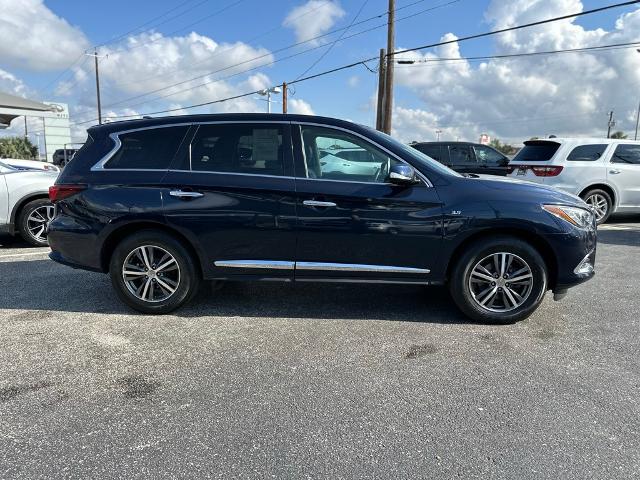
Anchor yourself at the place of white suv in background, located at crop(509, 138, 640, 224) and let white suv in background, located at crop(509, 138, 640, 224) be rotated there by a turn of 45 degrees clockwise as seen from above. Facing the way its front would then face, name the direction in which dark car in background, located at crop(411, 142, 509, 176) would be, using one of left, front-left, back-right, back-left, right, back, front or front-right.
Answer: back-left

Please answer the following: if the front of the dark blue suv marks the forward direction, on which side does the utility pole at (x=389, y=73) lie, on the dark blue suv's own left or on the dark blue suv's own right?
on the dark blue suv's own left

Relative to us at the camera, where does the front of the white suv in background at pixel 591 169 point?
facing away from the viewer and to the right of the viewer

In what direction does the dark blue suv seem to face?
to the viewer's right

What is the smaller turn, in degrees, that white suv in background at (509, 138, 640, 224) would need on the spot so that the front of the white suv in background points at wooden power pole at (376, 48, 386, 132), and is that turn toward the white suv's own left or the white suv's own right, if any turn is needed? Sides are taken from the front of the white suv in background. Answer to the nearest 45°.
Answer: approximately 90° to the white suv's own left

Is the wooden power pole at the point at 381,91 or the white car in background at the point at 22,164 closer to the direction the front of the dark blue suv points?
the wooden power pole

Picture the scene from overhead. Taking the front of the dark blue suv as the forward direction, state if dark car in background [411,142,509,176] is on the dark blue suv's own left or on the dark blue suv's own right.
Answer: on the dark blue suv's own left

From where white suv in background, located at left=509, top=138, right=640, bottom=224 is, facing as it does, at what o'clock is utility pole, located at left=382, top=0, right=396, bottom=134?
The utility pole is roughly at 9 o'clock from the white suv in background.
